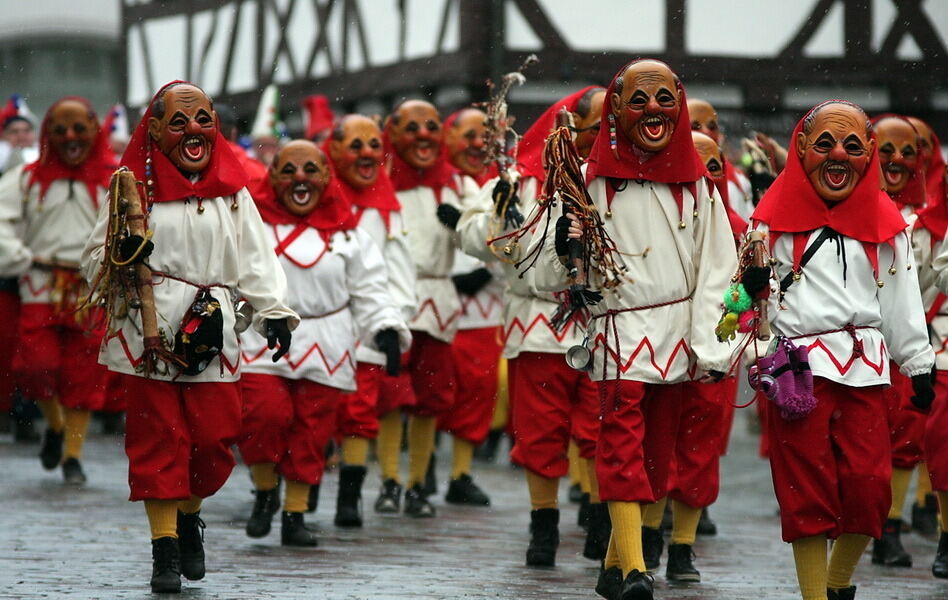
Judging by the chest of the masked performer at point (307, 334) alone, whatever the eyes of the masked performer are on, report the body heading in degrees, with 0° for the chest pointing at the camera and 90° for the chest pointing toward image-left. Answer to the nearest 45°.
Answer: approximately 0°

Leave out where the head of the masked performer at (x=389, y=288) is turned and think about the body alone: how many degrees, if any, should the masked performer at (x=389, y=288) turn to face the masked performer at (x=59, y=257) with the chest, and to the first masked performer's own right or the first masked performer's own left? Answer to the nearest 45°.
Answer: approximately 135° to the first masked performer's own right

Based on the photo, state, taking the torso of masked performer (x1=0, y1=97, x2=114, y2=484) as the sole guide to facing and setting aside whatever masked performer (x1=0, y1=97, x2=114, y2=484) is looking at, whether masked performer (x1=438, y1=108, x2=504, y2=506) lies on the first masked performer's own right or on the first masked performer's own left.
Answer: on the first masked performer's own left

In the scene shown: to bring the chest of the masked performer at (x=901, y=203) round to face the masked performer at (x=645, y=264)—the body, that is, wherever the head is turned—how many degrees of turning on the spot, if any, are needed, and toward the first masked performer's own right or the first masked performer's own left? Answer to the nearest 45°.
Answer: approximately 45° to the first masked performer's own right

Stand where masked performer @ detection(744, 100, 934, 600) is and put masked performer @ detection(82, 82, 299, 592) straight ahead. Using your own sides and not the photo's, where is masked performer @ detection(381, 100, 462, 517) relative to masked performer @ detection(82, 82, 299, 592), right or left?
right

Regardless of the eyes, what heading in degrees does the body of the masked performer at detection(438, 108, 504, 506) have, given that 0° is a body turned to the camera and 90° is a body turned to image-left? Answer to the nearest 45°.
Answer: approximately 315°
